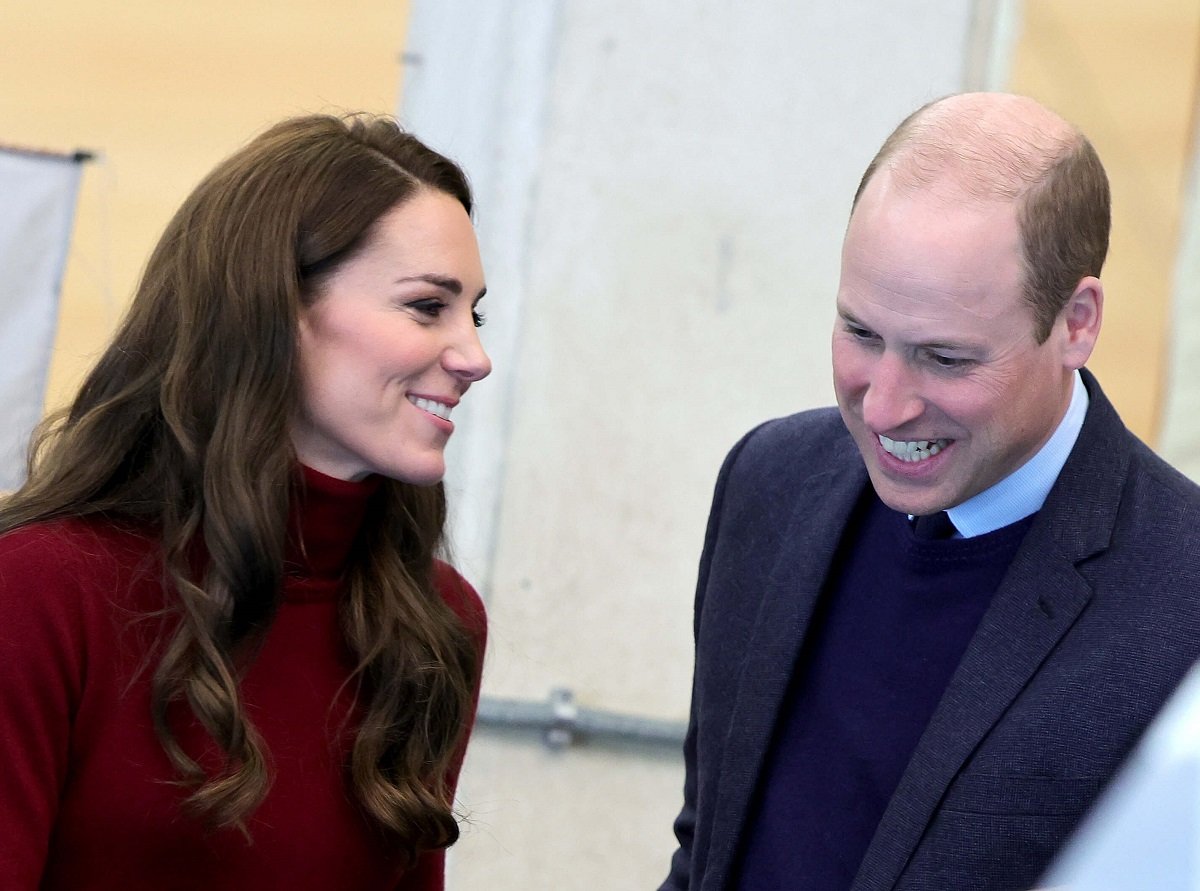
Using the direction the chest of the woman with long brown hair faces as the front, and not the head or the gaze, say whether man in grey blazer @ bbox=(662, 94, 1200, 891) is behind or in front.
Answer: in front

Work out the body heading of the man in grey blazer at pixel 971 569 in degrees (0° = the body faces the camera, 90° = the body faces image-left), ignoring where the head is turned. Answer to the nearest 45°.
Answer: approximately 45°

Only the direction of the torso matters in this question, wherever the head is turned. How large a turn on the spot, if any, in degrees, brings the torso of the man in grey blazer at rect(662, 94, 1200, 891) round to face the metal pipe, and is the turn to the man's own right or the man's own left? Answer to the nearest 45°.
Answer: approximately 90° to the man's own right

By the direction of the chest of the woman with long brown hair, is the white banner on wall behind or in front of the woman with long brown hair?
behind

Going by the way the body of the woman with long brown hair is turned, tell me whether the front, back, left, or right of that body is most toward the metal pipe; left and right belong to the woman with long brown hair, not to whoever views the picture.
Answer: left

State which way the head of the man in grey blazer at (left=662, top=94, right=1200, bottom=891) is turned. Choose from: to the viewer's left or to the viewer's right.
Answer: to the viewer's left

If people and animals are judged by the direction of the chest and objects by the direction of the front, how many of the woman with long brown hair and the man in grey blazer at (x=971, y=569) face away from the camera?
0

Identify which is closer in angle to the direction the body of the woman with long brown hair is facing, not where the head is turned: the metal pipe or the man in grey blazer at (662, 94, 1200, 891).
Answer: the man in grey blazer

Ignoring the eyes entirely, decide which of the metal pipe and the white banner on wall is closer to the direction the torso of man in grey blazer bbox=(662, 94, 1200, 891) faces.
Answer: the white banner on wall

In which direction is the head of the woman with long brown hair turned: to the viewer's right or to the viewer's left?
to the viewer's right

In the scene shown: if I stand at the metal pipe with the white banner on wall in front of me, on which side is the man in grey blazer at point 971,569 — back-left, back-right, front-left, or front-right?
back-left

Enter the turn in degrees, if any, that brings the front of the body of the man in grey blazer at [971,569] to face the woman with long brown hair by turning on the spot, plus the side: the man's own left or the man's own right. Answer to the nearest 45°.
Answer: approximately 45° to the man's own right
